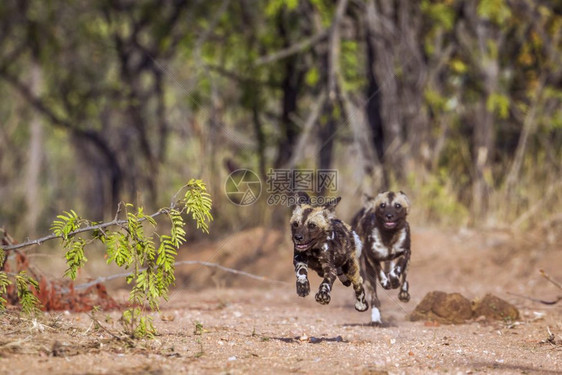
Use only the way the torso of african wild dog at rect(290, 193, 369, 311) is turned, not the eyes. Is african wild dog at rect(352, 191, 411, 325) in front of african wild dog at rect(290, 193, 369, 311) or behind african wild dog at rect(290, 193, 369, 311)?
behind

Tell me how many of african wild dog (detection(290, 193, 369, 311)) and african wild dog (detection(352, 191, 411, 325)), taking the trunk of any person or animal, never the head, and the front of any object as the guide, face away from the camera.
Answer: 0

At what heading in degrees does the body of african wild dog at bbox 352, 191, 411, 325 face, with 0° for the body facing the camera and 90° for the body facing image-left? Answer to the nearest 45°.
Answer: approximately 0°

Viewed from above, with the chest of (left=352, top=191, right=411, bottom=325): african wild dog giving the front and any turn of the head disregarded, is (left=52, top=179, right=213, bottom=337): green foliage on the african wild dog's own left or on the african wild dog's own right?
on the african wild dog's own right

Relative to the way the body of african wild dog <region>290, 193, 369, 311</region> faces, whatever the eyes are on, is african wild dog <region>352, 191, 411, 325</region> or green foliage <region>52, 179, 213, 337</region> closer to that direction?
the green foliage

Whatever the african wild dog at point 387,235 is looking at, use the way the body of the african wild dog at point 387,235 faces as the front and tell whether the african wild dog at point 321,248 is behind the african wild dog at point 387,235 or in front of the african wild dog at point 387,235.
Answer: in front

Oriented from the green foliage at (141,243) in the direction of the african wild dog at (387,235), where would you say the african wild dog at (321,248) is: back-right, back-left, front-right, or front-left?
front-right

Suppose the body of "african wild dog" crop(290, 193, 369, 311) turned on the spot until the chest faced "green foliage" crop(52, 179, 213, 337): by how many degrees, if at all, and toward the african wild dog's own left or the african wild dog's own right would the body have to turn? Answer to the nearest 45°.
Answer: approximately 45° to the african wild dog's own right

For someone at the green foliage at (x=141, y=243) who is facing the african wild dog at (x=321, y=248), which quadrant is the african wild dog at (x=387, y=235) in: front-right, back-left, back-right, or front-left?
front-left

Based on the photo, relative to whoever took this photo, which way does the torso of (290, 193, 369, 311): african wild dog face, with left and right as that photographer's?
facing the viewer and to the left of the viewer
